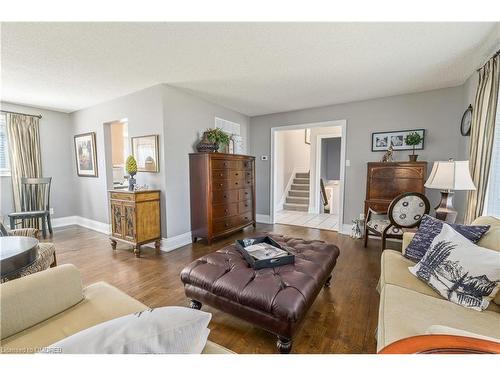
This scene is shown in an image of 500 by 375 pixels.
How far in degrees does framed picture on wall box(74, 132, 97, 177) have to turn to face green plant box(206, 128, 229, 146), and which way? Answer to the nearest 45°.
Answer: approximately 90° to its left

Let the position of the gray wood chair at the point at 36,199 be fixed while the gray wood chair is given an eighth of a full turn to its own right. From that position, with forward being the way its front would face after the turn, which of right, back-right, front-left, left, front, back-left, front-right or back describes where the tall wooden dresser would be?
back-left

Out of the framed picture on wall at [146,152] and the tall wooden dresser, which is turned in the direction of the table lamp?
the tall wooden dresser

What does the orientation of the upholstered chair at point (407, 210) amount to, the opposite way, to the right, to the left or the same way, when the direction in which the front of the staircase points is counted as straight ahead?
to the right

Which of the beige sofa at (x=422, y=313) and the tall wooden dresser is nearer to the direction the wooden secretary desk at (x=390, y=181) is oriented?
the beige sofa

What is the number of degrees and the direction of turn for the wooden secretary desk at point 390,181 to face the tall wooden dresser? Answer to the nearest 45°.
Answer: approximately 45° to its right

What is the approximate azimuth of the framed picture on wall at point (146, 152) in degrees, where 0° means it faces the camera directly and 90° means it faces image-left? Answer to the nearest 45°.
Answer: approximately 45°
